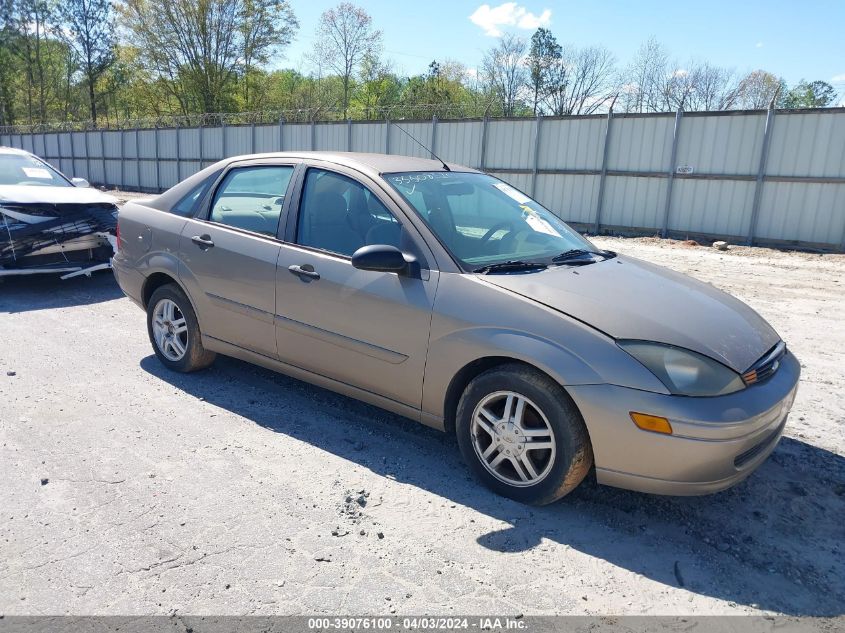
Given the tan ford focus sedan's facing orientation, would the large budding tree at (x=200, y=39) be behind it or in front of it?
behind

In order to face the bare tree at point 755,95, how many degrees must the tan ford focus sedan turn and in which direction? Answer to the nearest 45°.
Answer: approximately 90° to its left

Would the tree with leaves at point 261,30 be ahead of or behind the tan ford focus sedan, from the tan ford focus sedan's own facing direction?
behind

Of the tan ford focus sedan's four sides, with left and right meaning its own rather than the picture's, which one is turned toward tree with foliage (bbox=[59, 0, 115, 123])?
back

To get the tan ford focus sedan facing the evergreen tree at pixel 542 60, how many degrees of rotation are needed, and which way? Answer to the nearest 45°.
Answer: approximately 135° to its left

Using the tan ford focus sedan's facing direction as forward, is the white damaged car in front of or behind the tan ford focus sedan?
behind

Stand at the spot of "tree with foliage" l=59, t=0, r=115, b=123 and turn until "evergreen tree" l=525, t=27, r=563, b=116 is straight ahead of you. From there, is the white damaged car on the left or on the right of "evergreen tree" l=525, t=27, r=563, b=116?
right

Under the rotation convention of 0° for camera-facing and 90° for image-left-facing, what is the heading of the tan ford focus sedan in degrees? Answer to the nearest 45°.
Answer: approximately 315°

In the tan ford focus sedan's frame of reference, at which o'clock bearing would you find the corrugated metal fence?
The corrugated metal fence is roughly at 8 o'clock from the tan ford focus sedan.
